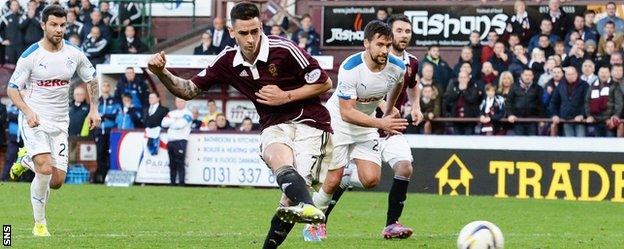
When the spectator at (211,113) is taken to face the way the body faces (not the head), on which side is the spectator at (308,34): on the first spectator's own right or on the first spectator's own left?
on the first spectator's own left

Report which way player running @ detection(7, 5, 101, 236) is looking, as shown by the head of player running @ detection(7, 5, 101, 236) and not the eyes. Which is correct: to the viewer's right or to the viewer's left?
to the viewer's right

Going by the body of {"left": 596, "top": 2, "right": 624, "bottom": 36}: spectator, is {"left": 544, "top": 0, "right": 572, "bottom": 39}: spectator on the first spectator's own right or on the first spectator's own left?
on the first spectator's own right

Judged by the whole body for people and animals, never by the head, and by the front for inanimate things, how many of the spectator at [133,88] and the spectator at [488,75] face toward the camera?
2

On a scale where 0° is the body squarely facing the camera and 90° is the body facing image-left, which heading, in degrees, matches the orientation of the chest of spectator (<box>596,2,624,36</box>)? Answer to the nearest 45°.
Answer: approximately 0°
